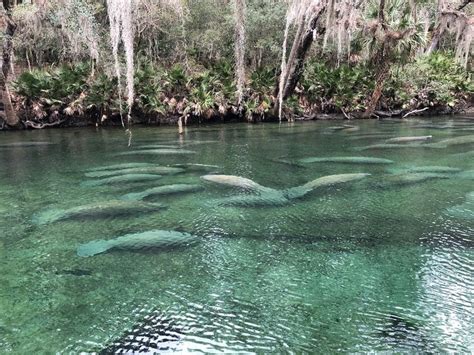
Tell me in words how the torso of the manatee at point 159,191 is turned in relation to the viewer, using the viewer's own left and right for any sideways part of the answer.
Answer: facing to the right of the viewer

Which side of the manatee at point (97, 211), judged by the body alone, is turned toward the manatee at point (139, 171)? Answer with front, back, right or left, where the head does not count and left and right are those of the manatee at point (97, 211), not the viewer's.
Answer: left

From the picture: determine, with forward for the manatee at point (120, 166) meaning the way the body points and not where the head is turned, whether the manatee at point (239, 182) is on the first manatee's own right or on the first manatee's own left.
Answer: on the first manatee's own right

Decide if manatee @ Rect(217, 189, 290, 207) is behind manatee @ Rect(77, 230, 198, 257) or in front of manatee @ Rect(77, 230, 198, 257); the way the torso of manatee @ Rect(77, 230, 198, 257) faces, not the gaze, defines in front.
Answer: in front

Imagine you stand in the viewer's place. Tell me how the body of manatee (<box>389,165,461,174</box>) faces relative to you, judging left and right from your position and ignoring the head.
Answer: facing to the right of the viewer

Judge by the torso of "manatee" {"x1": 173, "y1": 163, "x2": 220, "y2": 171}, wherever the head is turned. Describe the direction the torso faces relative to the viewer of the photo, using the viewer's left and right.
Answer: facing to the right of the viewer

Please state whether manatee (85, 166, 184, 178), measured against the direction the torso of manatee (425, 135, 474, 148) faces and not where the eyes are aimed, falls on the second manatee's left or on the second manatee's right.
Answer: on the second manatee's right

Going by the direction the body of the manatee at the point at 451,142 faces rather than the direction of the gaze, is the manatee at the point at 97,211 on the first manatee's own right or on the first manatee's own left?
on the first manatee's own right

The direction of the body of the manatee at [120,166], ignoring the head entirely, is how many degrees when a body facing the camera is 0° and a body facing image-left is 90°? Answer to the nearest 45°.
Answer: approximately 270°

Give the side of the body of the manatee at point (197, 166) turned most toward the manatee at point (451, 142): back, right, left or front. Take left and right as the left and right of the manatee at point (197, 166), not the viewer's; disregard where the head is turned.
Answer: front

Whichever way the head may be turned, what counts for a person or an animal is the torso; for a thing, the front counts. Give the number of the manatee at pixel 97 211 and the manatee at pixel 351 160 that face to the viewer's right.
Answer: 2

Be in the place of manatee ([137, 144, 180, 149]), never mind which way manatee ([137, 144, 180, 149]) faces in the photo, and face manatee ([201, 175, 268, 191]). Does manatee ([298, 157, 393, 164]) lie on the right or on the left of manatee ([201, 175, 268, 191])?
left

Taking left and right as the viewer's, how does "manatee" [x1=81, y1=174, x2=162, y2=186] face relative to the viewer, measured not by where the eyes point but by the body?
facing to the right of the viewer

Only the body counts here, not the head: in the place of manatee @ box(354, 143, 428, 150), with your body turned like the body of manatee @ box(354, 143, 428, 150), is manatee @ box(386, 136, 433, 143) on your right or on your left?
on your left

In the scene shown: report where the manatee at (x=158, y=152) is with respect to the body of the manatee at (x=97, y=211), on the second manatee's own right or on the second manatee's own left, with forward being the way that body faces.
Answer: on the second manatee's own left

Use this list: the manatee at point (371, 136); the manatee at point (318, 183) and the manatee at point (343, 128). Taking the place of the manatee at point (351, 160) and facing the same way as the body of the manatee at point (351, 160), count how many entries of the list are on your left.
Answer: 2

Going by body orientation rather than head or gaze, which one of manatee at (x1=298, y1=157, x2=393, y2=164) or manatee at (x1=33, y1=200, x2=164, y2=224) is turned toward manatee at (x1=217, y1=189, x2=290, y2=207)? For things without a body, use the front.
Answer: manatee at (x1=33, y1=200, x2=164, y2=224)

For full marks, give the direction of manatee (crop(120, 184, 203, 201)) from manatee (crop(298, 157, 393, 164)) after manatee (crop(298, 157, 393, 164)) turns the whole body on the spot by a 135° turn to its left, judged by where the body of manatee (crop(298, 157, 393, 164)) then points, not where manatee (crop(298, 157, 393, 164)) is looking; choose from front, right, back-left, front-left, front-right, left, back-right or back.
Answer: left

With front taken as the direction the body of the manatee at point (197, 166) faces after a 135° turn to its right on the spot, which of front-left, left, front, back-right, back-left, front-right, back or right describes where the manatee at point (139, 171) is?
front

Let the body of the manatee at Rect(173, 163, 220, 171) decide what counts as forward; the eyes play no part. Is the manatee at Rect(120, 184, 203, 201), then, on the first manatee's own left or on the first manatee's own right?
on the first manatee's own right

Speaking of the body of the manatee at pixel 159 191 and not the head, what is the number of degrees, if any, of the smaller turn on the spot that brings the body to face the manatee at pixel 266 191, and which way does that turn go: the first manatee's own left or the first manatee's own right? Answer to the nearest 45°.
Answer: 0° — it already faces it
